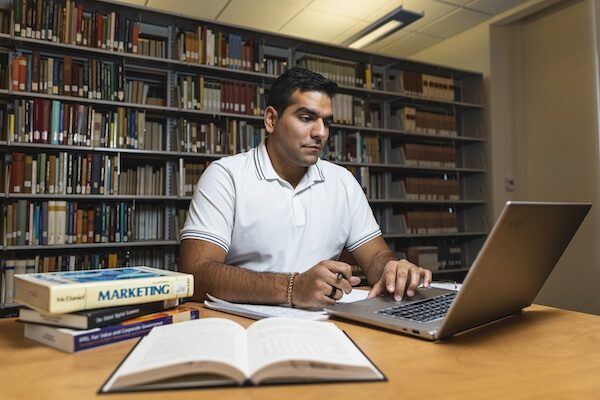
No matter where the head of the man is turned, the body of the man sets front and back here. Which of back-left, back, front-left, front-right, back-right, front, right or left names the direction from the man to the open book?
front-right

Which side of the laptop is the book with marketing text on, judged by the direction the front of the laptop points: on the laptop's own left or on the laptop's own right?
on the laptop's own left

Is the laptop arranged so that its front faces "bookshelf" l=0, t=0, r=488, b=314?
yes

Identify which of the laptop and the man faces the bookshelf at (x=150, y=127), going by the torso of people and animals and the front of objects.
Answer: the laptop

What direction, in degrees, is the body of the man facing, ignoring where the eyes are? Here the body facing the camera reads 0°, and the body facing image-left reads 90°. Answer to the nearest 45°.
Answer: approximately 315°

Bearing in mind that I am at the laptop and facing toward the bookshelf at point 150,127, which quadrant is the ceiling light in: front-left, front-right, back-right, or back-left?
front-right

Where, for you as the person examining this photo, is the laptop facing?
facing away from the viewer and to the left of the viewer

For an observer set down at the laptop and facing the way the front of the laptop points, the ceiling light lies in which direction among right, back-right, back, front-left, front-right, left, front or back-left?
front-right

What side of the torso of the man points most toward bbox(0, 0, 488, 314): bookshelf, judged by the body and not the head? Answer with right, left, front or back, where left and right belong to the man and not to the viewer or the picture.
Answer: back

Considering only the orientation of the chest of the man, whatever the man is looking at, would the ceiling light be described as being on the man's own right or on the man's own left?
on the man's own left

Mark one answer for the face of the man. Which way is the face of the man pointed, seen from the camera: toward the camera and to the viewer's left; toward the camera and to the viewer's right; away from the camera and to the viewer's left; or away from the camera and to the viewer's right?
toward the camera and to the viewer's right

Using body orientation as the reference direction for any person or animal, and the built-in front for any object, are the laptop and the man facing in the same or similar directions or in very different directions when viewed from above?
very different directions

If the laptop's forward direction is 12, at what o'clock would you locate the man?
The man is roughly at 12 o'clock from the laptop.
